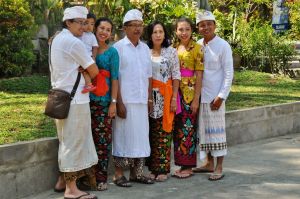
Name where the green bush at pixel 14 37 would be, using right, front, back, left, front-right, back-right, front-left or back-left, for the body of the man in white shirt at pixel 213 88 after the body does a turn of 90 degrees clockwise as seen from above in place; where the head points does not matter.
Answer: front

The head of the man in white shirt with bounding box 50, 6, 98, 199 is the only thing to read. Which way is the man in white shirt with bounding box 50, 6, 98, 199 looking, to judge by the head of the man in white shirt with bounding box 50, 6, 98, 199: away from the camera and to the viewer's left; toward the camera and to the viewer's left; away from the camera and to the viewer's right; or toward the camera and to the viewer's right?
toward the camera and to the viewer's right

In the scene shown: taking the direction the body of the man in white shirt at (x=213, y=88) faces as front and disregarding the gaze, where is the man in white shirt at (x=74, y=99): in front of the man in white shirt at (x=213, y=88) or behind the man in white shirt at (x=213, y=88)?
in front
